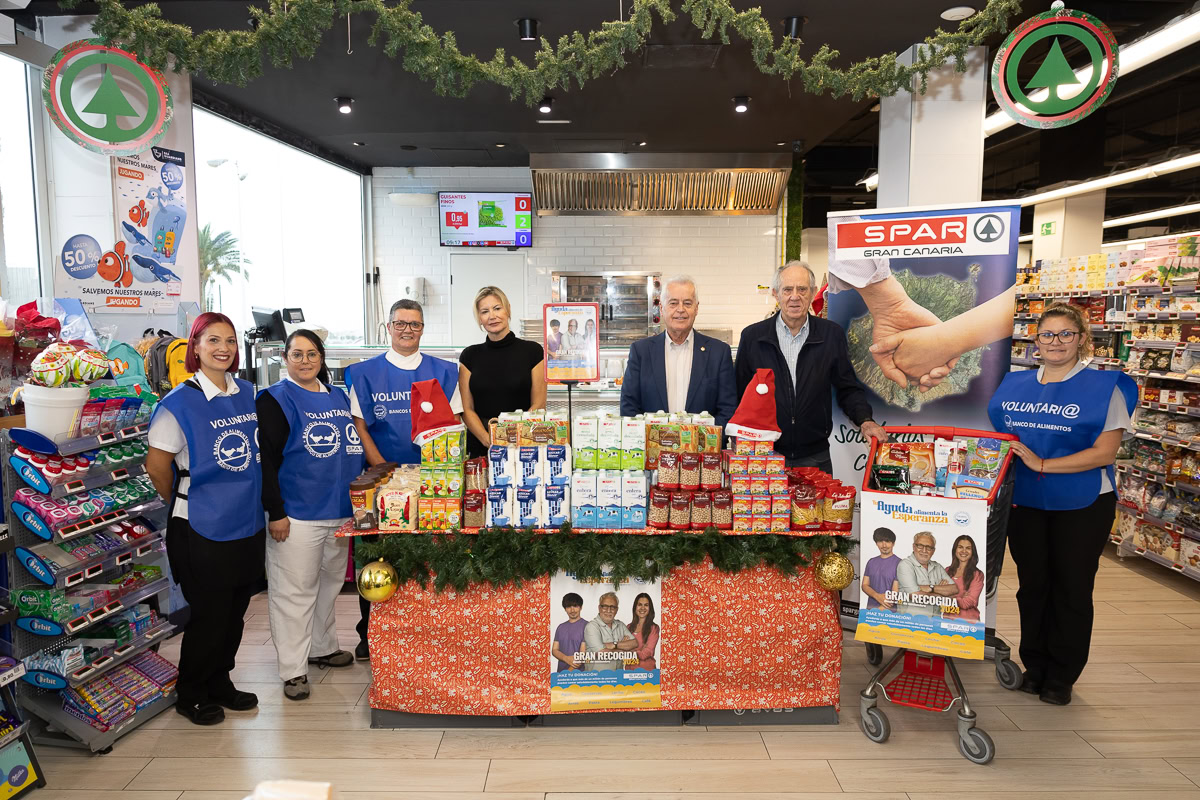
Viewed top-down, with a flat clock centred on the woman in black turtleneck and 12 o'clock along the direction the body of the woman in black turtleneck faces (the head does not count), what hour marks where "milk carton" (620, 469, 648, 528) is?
The milk carton is roughly at 11 o'clock from the woman in black turtleneck.

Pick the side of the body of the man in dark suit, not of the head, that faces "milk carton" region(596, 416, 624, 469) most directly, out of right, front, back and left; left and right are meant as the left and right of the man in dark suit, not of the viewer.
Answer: front

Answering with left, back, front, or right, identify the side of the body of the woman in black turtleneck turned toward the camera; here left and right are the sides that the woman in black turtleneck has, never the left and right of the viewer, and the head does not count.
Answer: front

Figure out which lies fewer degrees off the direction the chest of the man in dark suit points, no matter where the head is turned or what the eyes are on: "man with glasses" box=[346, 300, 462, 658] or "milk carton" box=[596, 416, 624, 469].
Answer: the milk carton

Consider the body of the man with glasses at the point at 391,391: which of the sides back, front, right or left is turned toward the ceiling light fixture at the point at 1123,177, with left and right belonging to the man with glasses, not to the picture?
left

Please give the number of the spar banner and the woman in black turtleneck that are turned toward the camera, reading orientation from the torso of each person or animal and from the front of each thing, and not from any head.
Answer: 2

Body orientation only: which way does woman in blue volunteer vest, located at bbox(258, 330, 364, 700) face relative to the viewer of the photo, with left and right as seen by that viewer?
facing the viewer and to the right of the viewer

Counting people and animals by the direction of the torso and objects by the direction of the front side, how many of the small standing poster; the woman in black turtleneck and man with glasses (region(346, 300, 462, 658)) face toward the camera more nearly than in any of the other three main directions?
3

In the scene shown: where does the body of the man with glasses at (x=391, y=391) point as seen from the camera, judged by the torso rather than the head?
toward the camera
